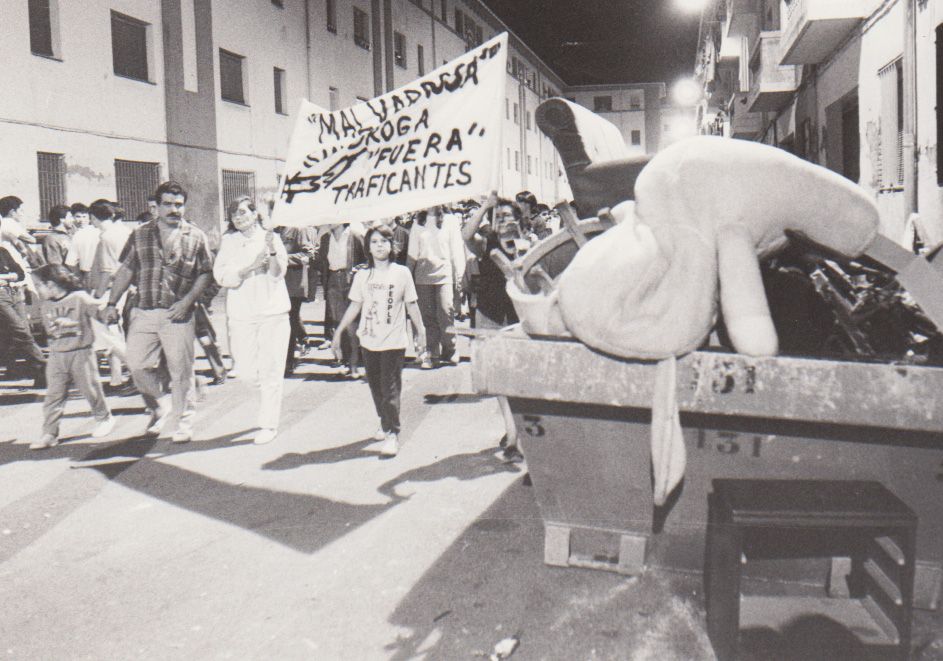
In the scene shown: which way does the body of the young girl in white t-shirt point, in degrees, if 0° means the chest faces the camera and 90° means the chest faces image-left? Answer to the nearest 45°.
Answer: approximately 0°

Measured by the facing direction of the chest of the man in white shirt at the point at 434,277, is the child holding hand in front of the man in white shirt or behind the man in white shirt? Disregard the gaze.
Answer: in front

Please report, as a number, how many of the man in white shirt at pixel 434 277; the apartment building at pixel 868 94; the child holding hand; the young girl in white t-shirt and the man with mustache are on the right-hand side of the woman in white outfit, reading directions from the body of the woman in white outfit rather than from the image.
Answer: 2

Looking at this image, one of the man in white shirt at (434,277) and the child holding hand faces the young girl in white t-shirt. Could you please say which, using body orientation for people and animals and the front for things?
the man in white shirt

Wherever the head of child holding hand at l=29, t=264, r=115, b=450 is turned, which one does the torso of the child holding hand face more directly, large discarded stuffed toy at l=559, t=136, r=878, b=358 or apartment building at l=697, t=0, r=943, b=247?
the large discarded stuffed toy

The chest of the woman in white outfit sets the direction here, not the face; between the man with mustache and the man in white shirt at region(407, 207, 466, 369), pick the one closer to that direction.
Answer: the man with mustache

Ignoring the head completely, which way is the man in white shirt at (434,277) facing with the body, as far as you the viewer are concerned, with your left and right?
facing the viewer

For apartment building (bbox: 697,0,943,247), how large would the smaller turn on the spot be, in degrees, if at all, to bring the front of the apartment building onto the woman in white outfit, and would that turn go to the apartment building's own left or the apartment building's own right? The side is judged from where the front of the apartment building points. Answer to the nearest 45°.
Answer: approximately 45° to the apartment building's own left

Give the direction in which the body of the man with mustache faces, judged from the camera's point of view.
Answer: toward the camera

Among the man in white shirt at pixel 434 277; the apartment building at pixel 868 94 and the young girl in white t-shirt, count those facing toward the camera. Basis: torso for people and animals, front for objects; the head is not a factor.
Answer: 2

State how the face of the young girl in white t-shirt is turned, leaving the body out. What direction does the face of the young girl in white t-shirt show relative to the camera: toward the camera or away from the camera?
toward the camera

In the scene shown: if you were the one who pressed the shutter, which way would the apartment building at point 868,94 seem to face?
facing to the left of the viewer

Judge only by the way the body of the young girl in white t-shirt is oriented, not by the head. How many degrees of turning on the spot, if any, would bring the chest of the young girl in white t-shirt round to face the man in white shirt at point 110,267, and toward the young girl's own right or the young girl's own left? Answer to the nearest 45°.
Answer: approximately 135° to the young girl's own right

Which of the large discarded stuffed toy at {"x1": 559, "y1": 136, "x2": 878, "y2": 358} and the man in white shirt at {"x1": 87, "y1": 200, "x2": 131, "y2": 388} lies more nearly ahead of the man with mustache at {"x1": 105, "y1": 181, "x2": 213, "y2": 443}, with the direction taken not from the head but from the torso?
the large discarded stuffed toy

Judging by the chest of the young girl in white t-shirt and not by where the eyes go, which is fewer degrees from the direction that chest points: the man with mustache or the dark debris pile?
the dark debris pile

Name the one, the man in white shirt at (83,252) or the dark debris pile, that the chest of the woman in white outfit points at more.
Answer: the dark debris pile

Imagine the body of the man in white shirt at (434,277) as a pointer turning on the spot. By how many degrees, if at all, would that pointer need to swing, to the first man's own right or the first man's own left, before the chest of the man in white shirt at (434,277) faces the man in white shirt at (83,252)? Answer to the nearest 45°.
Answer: approximately 90° to the first man's own right

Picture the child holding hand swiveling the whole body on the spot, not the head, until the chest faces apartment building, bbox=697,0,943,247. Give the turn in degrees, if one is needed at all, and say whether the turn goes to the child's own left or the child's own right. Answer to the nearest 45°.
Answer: approximately 135° to the child's own left

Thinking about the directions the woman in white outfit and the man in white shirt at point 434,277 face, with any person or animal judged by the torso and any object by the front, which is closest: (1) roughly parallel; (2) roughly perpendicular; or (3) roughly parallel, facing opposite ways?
roughly parallel
